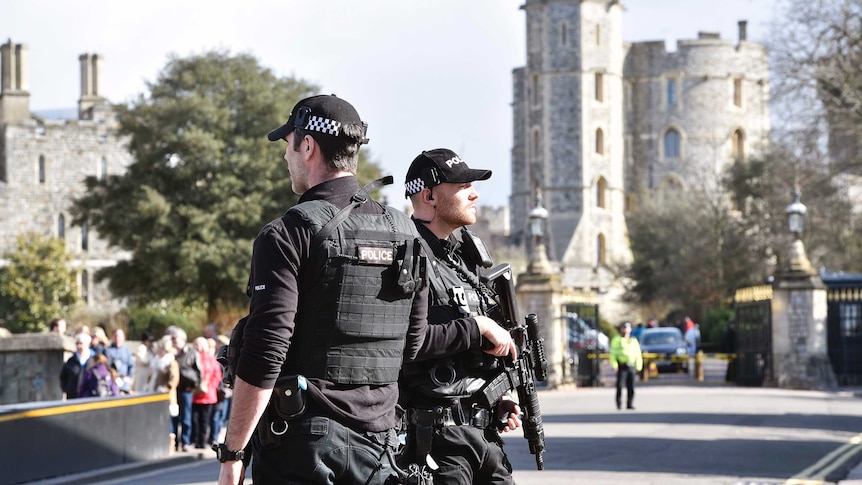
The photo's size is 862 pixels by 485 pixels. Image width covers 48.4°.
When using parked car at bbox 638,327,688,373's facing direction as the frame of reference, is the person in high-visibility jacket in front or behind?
in front

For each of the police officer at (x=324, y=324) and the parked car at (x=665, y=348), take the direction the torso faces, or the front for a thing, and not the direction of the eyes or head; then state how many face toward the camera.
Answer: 1

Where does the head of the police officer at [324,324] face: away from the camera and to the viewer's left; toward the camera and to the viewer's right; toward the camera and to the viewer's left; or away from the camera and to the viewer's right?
away from the camera and to the viewer's left

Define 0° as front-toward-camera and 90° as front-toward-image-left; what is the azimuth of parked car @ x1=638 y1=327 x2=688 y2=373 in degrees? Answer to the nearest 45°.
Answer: approximately 0°

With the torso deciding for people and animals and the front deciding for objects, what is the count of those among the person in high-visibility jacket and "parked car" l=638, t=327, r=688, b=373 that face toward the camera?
2

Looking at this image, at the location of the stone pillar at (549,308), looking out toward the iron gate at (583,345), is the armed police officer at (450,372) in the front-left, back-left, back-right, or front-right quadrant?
back-right
